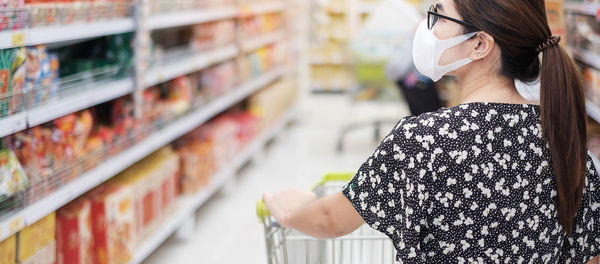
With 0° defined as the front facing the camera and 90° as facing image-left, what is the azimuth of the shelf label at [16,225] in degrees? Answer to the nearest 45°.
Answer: approximately 315°

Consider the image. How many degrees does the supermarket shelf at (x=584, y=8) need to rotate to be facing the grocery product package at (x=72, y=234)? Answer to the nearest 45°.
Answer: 0° — it already faces it

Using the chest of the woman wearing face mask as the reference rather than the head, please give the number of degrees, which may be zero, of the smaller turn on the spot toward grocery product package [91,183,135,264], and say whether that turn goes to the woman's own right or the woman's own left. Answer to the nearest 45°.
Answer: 0° — they already face it

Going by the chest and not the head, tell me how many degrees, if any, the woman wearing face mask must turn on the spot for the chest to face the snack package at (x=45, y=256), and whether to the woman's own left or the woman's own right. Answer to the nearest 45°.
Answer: approximately 45° to the woman's own left

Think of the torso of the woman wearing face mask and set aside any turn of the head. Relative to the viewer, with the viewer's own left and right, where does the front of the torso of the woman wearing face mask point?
facing away from the viewer and to the left of the viewer

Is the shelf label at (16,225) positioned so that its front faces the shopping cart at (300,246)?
yes

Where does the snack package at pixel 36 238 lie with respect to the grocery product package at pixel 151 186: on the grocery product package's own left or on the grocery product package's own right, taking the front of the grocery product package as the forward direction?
on the grocery product package's own right
